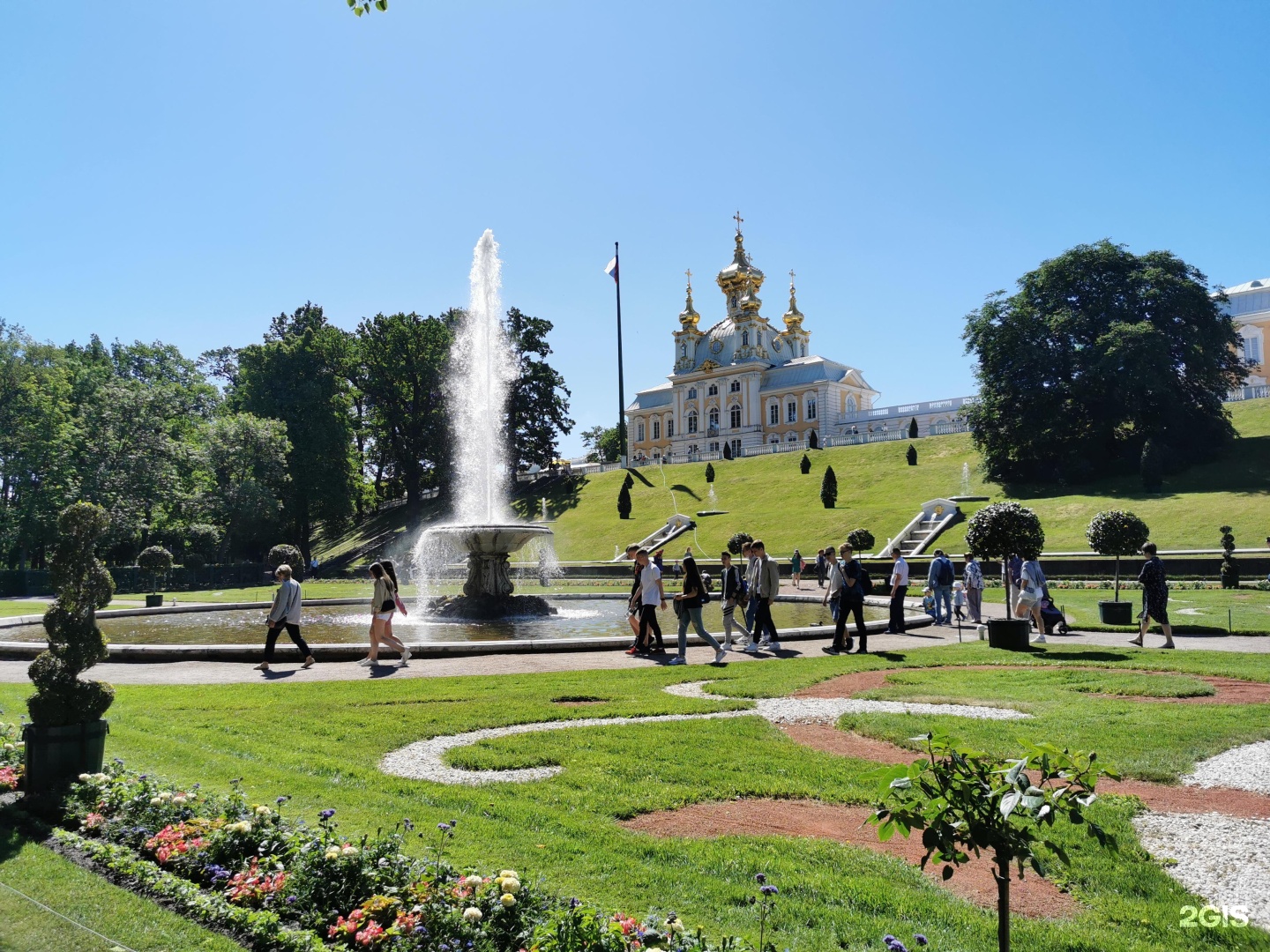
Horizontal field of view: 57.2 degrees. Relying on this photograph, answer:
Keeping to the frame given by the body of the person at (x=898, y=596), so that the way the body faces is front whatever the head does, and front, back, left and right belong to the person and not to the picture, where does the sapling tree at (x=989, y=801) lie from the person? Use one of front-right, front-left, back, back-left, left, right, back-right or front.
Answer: left

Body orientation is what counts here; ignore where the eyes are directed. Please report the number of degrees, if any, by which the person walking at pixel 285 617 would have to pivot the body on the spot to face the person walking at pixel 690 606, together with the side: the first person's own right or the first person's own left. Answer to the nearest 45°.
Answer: approximately 180°

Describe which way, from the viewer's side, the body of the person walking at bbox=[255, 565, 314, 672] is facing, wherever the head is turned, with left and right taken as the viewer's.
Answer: facing to the left of the viewer

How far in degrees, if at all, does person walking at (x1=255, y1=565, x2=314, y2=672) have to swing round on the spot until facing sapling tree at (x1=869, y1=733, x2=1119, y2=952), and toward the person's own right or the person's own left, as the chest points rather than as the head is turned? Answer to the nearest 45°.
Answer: approximately 90° to the person's own left
